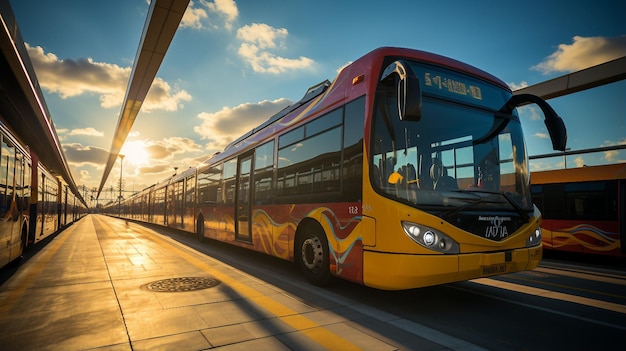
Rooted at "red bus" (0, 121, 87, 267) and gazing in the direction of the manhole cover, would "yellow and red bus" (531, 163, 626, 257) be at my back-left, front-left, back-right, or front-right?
front-left

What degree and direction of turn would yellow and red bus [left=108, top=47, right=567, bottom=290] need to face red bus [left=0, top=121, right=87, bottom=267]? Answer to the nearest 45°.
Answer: approximately 135° to its right

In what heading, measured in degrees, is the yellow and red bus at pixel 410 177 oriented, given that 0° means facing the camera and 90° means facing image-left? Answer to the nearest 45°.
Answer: approximately 315°

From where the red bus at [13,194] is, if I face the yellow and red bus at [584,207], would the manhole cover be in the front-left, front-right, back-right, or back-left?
front-right

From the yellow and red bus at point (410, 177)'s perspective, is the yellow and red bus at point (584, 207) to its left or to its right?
on its left
